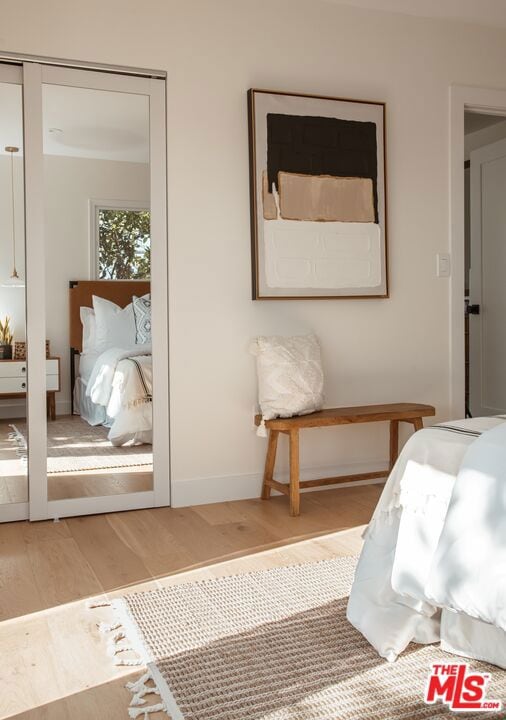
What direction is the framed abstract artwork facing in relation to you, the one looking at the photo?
facing the viewer and to the right of the viewer

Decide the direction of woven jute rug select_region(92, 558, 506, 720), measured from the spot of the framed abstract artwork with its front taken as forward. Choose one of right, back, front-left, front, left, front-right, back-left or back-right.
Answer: front-right

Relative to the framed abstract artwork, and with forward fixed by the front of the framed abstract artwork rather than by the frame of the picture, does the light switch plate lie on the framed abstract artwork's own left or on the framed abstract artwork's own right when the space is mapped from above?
on the framed abstract artwork's own left

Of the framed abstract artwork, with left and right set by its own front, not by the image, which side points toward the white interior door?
left

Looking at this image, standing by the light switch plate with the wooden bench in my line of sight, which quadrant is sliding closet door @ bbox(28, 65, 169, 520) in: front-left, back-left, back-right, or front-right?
front-right

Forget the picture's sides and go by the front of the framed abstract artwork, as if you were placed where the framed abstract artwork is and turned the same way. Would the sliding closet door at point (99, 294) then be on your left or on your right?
on your right

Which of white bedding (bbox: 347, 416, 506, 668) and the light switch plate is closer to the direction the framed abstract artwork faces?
the white bedding

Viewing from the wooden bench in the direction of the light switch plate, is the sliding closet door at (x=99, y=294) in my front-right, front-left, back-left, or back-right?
back-left

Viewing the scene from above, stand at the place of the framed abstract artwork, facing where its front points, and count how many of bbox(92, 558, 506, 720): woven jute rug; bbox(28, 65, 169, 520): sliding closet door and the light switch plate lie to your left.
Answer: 1
